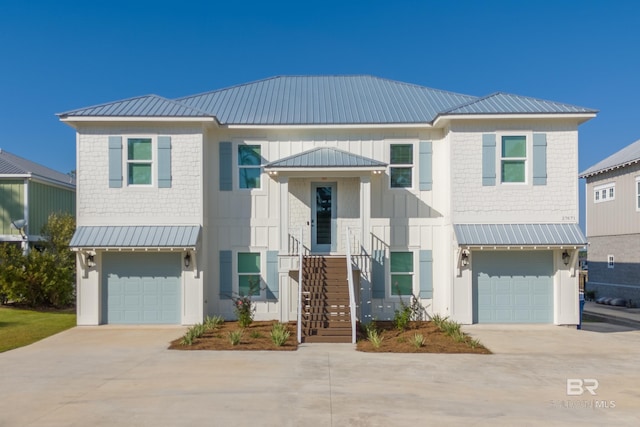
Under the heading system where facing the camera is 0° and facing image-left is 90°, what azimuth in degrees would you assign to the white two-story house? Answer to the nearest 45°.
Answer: approximately 0°
